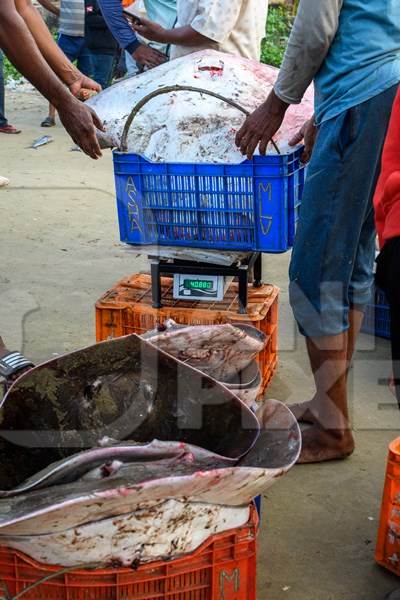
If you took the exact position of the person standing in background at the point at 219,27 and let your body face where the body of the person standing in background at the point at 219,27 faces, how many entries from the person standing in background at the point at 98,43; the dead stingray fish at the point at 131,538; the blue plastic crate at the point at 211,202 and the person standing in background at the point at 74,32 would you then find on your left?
2

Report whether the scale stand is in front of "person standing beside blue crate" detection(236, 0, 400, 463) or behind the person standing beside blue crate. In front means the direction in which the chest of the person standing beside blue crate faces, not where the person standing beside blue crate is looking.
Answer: in front

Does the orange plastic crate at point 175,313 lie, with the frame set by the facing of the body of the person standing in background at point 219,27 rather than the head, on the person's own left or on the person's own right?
on the person's own left

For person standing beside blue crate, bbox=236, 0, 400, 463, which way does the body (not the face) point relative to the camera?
to the viewer's left

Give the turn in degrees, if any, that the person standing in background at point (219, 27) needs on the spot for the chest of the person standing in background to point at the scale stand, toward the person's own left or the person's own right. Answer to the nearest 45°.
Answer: approximately 90° to the person's own left

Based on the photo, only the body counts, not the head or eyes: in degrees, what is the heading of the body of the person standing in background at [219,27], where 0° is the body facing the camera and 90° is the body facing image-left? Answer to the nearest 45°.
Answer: approximately 90°

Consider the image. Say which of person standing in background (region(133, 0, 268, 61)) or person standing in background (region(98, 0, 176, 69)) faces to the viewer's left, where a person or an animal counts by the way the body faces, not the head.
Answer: person standing in background (region(133, 0, 268, 61))

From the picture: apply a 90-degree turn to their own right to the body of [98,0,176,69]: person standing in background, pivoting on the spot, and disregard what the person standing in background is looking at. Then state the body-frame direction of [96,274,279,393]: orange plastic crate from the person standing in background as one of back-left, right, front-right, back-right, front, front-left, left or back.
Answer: front-left

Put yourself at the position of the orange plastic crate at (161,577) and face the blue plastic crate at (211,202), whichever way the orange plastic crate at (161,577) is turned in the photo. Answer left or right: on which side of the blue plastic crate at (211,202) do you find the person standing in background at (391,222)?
right

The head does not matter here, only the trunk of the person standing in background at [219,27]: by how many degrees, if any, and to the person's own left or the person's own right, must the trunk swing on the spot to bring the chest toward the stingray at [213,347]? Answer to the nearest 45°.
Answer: approximately 90° to the person's own left

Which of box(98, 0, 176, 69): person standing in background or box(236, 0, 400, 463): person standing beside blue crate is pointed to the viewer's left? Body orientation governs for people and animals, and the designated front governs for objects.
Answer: box(236, 0, 400, 463): person standing beside blue crate

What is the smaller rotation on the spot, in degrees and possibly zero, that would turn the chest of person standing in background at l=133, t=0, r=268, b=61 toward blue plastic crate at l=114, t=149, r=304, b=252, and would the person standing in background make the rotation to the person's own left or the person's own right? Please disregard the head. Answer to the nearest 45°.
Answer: approximately 90° to the person's own left

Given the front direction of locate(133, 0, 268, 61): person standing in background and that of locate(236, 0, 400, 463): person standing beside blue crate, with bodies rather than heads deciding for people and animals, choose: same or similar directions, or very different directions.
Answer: same or similar directions

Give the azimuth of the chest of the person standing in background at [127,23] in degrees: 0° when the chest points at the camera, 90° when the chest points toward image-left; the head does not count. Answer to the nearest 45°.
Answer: approximately 315°

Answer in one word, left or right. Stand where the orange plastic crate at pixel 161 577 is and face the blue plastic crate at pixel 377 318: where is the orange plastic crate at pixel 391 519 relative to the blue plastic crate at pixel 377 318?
right
